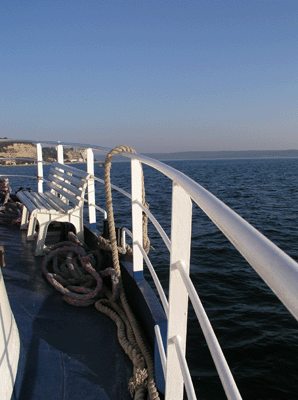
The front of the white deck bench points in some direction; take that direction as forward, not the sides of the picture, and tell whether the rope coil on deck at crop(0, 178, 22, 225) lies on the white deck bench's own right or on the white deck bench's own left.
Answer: on the white deck bench's own right
